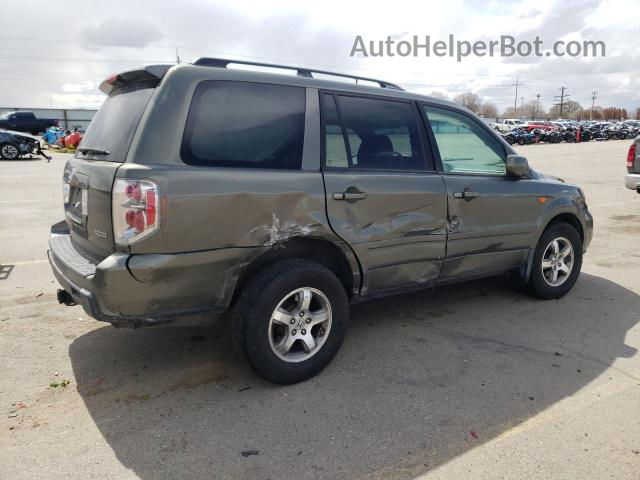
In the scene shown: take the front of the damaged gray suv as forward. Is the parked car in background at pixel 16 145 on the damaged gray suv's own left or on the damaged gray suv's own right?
on the damaged gray suv's own left

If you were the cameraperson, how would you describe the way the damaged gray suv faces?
facing away from the viewer and to the right of the viewer

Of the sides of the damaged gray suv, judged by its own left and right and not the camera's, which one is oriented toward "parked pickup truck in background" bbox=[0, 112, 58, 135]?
left

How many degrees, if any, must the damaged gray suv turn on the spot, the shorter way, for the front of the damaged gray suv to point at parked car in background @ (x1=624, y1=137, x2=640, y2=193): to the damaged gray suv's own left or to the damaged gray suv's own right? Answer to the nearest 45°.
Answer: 0° — it already faces it

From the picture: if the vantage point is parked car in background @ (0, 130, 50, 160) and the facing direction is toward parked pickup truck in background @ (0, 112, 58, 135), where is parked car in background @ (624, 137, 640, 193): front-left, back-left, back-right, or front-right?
back-right
